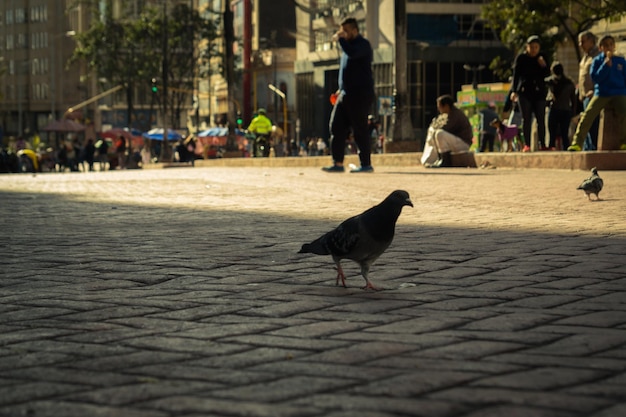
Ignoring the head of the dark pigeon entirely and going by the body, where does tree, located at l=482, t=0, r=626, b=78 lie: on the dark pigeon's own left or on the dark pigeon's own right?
on the dark pigeon's own left

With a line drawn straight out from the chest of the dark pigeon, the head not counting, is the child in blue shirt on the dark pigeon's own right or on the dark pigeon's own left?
on the dark pigeon's own left

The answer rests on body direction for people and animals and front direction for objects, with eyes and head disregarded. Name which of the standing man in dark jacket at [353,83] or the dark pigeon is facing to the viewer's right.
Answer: the dark pigeon

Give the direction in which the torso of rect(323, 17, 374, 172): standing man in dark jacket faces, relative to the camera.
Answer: to the viewer's left

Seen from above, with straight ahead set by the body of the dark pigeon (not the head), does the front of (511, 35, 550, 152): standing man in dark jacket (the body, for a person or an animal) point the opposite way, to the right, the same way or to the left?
to the right

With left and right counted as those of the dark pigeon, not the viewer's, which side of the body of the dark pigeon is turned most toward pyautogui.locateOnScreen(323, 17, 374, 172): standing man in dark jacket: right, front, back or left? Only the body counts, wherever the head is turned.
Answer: left

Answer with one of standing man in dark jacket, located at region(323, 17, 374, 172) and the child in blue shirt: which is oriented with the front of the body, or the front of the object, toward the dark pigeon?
the child in blue shirt

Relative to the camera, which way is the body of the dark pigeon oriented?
to the viewer's right

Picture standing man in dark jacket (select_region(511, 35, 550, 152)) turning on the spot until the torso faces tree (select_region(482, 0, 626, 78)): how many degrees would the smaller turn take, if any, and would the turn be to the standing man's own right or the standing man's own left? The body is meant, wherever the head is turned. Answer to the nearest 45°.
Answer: approximately 180°

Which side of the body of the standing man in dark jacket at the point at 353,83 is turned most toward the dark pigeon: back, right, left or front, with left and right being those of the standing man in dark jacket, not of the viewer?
left

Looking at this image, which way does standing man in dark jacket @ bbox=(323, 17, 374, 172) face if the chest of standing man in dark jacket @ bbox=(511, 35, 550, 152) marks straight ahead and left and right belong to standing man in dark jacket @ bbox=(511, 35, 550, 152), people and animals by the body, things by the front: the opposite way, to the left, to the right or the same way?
to the right
